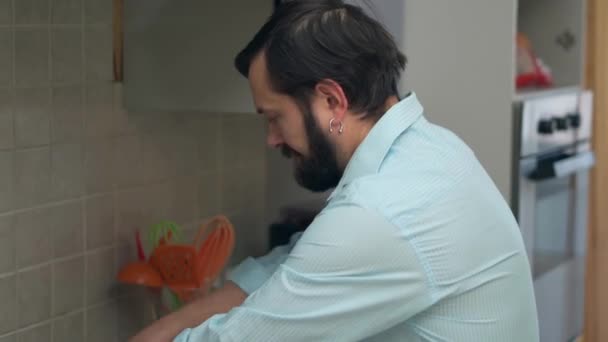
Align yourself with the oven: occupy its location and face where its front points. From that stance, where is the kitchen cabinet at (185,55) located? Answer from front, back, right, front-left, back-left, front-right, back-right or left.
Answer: right

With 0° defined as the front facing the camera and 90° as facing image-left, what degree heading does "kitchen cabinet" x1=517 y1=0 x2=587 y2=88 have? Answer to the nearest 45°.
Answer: approximately 0°

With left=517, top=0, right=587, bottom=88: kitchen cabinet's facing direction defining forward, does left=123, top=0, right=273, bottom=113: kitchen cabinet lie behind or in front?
in front
